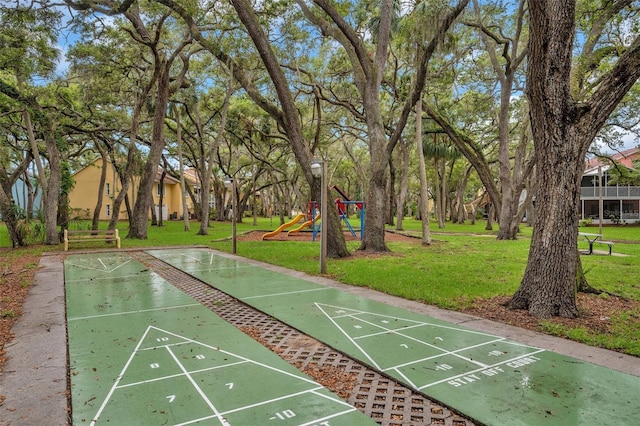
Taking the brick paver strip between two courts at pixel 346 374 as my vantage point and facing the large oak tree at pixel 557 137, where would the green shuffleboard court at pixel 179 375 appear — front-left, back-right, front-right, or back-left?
back-left

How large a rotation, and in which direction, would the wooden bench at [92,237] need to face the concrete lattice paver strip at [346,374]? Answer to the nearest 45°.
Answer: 0° — it already faces it

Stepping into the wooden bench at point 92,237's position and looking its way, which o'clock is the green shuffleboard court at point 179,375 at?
The green shuffleboard court is roughly at 12 o'clock from the wooden bench.

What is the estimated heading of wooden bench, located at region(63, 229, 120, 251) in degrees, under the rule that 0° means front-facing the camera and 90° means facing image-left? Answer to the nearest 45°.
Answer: approximately 0°
